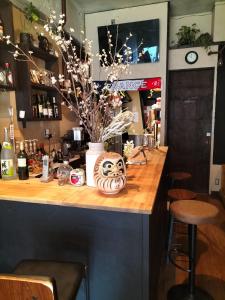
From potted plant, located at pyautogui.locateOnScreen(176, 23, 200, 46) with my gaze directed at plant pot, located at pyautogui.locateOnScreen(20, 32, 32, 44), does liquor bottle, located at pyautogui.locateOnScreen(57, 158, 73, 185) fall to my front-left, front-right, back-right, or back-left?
front-left

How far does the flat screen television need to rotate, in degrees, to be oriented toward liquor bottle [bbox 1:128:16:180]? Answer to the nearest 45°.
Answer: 0° — it already faces it

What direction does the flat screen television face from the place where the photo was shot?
facing the viewer and to the left of the viewer

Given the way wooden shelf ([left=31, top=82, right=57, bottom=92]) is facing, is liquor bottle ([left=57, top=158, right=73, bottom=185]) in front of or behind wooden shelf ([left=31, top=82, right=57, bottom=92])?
in front

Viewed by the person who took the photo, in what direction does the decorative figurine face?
facing the viewer and to the right of the viewer

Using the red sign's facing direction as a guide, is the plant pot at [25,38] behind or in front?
in front

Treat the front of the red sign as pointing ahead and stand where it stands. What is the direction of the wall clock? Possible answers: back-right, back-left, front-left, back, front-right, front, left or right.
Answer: left

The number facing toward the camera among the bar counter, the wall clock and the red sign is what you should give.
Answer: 3

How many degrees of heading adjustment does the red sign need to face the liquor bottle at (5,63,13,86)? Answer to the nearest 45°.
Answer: approximately 45° to its right

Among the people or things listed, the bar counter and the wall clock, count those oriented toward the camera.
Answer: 2

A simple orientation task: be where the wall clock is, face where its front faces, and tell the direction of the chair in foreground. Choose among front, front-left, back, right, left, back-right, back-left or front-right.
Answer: front

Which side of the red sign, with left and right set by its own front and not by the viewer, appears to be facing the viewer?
front
